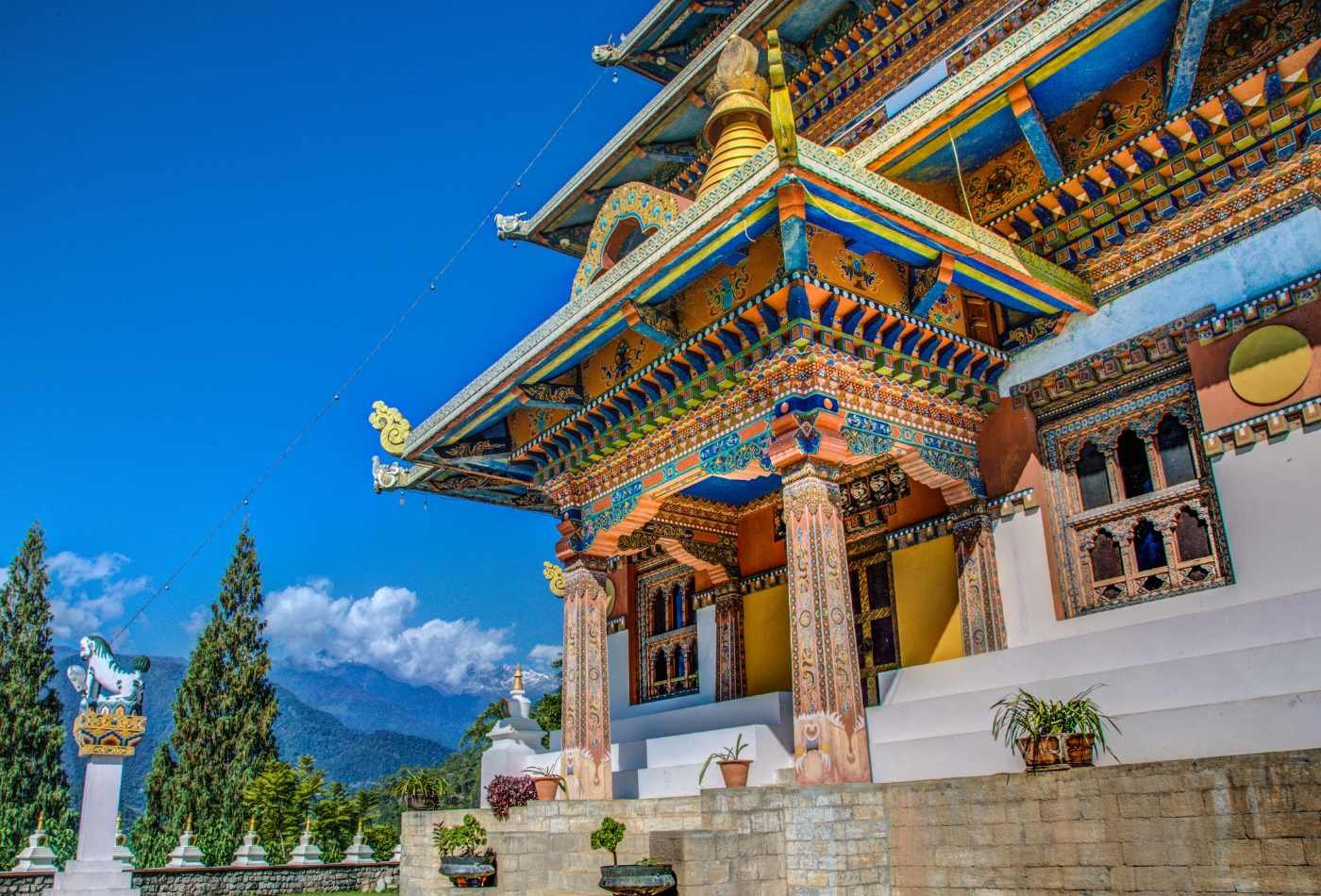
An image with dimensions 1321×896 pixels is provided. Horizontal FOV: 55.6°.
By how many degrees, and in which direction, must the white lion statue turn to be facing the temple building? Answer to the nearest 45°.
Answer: approximately 135° to its left

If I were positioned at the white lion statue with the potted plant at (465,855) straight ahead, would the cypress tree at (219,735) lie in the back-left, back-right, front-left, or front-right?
back-left

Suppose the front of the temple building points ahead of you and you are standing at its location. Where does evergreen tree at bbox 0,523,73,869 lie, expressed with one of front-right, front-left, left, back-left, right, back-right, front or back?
right

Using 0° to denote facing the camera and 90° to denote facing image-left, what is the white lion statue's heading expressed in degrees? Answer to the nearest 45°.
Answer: approximately 90°

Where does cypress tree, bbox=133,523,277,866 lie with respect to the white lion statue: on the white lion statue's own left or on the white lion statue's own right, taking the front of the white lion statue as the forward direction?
on the white lion statue's own right
